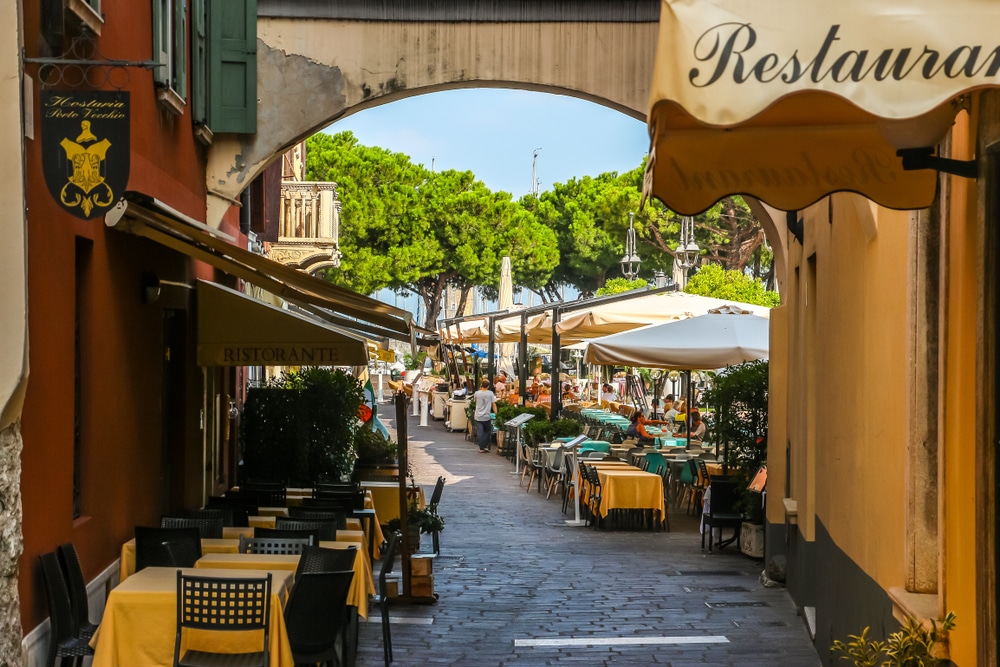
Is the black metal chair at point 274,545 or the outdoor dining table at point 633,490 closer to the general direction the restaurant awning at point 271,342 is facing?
the outdoor dining table

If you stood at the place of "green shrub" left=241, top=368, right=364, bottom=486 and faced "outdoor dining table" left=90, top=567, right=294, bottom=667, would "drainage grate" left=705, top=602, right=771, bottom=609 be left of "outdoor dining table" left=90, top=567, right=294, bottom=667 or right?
left

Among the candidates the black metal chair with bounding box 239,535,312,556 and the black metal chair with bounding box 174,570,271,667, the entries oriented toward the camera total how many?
1

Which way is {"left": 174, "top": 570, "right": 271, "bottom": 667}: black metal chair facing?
away from the camera

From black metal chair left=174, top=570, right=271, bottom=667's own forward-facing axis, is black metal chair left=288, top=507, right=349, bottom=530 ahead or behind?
ahead

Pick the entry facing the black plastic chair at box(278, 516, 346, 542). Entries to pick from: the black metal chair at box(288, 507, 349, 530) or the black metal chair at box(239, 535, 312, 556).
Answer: the black metal chair at box(288, 507, 349, 530)

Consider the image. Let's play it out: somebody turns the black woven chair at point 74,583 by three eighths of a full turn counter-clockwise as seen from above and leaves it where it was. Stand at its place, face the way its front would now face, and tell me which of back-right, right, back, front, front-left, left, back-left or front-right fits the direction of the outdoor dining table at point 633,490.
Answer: right

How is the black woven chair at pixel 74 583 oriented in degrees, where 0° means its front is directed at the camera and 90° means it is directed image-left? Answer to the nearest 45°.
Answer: approximately 270°

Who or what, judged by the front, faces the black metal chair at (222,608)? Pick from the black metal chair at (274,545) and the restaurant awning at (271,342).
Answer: the black metal chair at (274,545)

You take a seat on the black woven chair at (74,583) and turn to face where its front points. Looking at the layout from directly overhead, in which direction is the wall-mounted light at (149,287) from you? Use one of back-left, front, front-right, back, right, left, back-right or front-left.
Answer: left

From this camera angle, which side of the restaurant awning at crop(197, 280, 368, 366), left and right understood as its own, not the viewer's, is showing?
right
